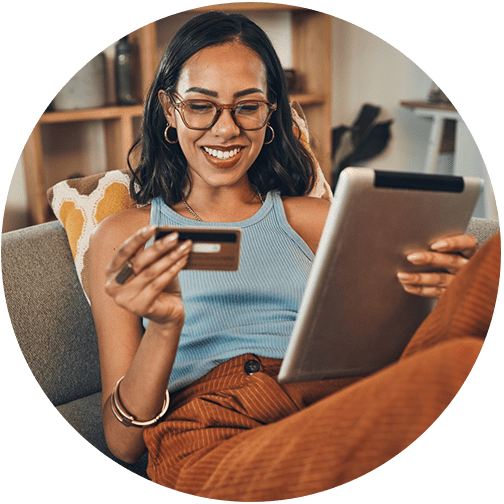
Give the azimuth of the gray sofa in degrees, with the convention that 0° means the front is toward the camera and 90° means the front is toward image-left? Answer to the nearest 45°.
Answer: approximately 0°

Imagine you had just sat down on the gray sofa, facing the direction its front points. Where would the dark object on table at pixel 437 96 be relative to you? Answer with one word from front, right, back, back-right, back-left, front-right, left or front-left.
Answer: left

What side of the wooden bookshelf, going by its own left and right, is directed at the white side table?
left

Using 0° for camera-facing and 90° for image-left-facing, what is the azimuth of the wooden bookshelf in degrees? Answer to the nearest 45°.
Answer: approximately 0°
